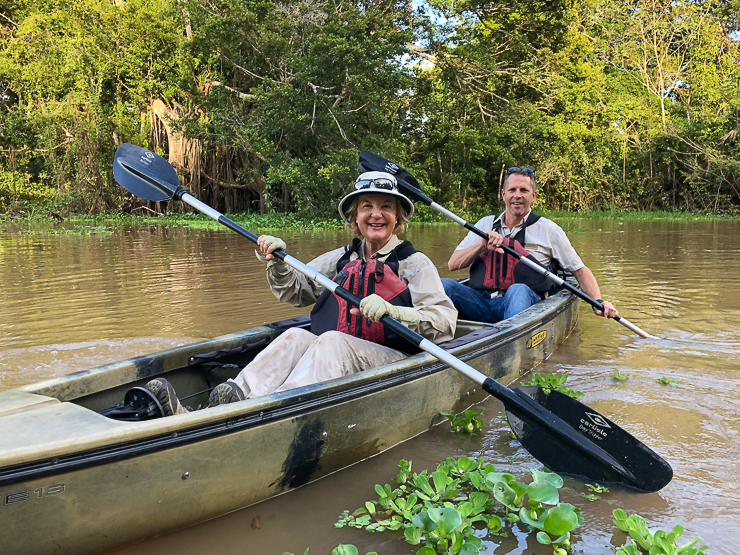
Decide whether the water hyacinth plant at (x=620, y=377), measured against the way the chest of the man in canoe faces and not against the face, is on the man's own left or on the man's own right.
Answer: on the man's own left

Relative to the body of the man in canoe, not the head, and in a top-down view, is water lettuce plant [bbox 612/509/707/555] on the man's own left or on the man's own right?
on the man's own left

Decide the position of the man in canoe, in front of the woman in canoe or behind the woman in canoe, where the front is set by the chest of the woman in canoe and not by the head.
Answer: behind

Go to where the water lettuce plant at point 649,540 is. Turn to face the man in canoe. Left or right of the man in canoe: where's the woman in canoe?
left

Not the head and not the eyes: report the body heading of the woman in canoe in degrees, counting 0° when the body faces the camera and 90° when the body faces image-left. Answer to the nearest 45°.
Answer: approximately 45°
